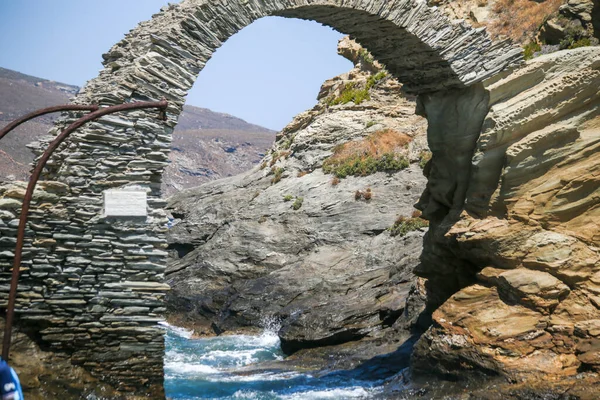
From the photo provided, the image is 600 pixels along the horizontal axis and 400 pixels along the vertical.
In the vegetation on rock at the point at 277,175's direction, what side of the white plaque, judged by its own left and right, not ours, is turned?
back

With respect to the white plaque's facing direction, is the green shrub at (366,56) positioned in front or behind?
behind

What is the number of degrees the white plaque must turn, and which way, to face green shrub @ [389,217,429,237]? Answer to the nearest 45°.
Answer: approximately 135° to its left

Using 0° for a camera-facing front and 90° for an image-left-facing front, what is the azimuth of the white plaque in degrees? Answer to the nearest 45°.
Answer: approximately 0°

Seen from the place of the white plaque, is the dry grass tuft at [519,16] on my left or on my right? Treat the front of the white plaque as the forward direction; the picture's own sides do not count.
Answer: on my left

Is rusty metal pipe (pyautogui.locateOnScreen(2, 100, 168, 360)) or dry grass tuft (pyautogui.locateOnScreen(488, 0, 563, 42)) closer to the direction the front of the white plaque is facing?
the rusty metal pipe

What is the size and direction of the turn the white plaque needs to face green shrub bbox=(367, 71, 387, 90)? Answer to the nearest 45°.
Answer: approximately 135° to its left

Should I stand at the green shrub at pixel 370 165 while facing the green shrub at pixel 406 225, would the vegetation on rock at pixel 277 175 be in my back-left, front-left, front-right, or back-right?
back-right

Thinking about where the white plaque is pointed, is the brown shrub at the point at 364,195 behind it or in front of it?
behind
